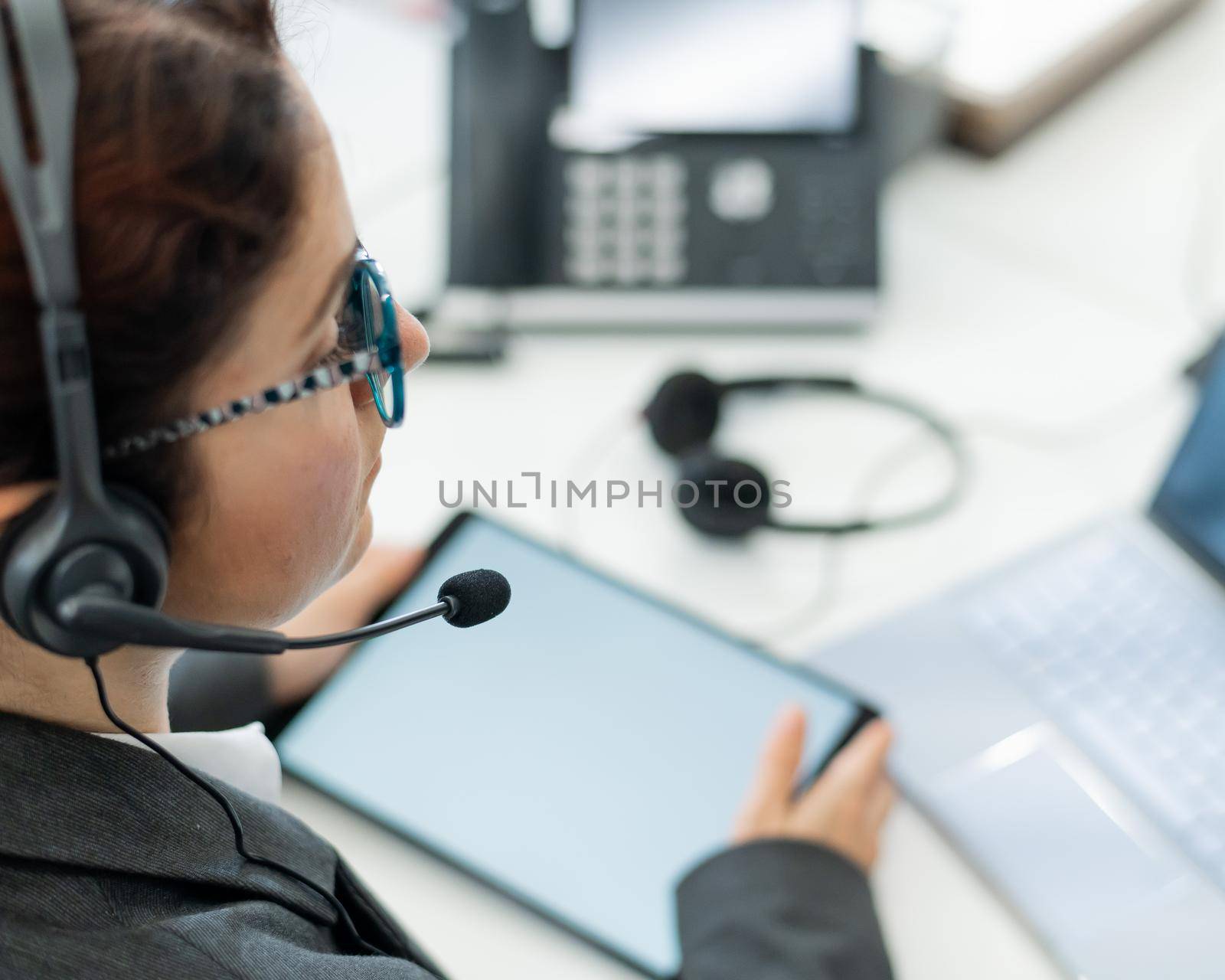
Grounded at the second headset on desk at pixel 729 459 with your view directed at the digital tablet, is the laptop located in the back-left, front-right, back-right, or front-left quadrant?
front-left

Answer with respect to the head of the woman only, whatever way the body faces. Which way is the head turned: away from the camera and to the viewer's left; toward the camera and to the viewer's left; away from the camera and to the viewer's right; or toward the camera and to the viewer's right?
away from the camera and to the viewer's right

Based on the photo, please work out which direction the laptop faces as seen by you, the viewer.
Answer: facing the viewer and to the left of the viewer

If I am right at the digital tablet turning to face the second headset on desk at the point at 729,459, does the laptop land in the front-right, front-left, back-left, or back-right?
front-right

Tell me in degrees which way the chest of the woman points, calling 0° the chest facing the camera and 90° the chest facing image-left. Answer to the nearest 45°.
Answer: approximately 225°
